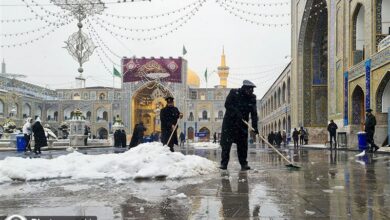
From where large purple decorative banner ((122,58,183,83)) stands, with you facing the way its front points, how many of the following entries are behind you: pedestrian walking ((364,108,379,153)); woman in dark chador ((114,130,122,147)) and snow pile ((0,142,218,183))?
0

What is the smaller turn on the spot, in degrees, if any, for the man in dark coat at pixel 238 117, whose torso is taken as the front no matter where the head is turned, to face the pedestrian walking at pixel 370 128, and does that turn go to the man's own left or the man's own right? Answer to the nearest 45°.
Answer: approximately 90° to the man's own left

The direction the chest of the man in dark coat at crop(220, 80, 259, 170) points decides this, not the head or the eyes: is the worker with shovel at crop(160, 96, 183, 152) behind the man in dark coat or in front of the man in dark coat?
behind

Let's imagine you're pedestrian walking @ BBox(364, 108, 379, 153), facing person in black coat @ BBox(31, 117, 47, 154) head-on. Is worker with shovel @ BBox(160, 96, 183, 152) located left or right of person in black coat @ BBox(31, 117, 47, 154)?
left

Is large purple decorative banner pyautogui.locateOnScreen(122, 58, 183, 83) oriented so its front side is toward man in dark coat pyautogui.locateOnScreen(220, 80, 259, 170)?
yes

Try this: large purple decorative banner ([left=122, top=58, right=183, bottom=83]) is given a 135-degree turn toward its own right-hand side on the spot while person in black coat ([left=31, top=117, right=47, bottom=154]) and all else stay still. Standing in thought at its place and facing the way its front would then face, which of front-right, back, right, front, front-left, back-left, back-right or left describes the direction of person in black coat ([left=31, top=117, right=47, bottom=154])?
back-left

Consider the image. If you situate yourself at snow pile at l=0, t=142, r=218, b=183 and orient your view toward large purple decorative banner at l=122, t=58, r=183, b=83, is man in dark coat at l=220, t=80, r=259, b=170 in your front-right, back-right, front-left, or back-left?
front-right

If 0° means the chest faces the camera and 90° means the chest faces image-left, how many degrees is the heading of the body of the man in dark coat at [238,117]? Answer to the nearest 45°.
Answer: approximately 315°

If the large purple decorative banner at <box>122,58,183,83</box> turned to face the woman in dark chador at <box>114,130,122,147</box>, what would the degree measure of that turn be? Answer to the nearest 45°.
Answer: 0° — it already faces them

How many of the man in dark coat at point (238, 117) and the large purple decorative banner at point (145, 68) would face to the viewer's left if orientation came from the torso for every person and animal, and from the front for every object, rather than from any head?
0

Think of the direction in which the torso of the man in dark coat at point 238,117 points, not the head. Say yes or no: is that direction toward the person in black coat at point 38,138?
no

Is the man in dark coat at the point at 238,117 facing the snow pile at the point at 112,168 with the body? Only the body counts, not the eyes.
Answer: no

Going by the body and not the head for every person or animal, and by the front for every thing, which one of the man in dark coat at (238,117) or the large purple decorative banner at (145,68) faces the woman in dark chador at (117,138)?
the large purple decorative banner

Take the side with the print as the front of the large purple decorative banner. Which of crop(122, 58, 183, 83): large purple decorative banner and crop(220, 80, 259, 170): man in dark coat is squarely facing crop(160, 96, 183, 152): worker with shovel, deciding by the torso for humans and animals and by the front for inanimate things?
the large purple decorative banner

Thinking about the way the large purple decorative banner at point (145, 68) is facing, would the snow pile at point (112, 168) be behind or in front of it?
in front

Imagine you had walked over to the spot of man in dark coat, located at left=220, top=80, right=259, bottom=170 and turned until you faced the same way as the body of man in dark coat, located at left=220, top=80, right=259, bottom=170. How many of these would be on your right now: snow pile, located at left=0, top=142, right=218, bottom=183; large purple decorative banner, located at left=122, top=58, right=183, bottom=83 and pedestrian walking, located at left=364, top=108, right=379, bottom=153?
1

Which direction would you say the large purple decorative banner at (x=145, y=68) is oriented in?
toward the camera

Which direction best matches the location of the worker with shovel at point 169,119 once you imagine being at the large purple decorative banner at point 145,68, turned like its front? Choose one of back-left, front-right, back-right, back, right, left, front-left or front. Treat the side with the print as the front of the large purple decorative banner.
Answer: front
